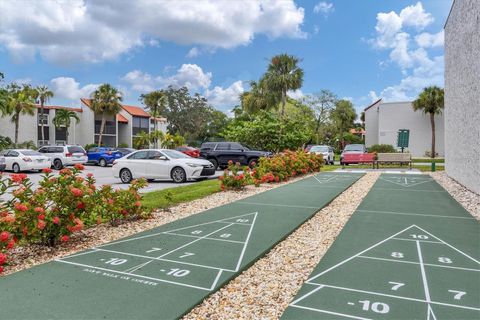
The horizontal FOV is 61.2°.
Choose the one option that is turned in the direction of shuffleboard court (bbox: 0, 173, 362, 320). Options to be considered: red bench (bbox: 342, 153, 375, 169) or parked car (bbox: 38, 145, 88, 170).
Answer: the red bench

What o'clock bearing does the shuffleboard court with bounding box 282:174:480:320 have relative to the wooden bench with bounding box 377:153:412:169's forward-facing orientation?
The shuffleboard court is roughly at 12 o'clock from the wooden bench.

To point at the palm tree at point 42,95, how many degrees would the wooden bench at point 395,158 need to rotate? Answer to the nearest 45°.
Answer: approximately 90° to its right

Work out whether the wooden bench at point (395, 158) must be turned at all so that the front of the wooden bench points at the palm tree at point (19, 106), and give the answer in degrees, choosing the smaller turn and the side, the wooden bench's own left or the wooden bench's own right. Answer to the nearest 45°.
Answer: approximately 90° to the wooden bench's own right

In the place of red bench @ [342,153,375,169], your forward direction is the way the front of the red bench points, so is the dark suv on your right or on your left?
on your right

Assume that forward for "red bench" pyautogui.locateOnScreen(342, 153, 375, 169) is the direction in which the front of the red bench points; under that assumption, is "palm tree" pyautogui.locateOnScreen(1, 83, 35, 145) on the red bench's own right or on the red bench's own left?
on the red bench's own right
